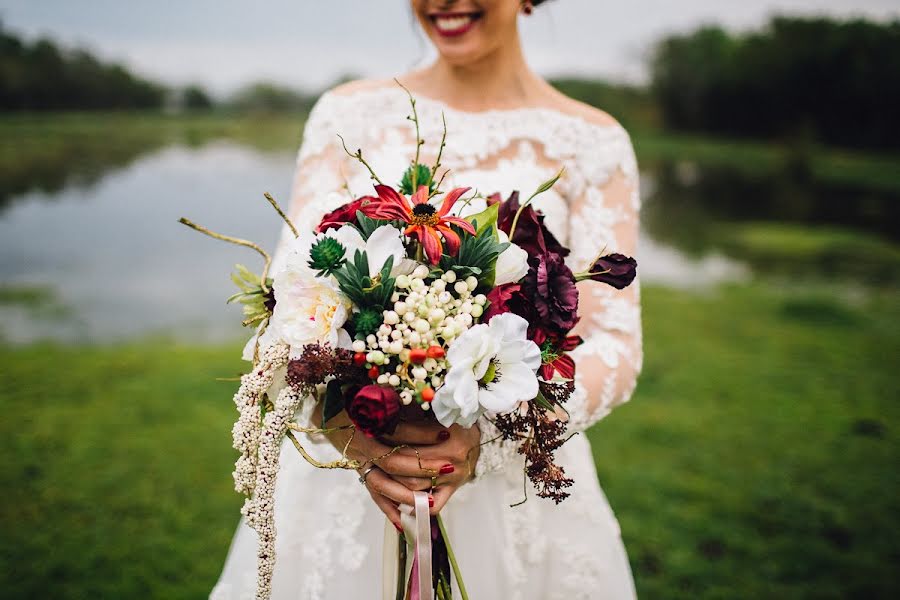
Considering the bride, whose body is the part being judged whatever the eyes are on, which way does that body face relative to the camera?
toward the camera
